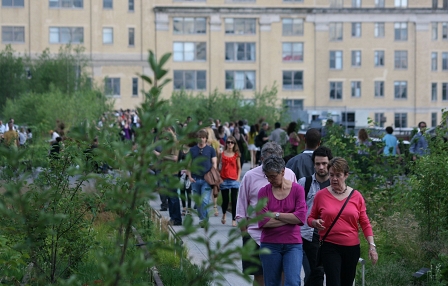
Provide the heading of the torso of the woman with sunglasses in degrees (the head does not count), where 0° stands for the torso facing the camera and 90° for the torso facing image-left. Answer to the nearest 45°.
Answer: approximately 0°

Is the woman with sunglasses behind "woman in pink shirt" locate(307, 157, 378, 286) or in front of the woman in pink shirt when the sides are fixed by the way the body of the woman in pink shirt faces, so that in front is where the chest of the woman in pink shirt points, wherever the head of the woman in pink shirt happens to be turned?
behind

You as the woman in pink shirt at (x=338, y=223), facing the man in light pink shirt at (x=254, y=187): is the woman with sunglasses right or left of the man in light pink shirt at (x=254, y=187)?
right

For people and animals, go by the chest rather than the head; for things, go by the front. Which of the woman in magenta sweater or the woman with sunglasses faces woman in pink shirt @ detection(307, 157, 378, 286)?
the woman with sunglasses

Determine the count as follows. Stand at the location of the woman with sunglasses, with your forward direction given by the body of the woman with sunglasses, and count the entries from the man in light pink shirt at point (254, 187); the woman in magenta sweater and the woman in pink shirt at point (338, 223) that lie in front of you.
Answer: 3

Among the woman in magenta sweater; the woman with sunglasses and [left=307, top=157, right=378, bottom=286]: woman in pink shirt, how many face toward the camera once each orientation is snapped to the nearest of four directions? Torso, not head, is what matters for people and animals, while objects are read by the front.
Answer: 3

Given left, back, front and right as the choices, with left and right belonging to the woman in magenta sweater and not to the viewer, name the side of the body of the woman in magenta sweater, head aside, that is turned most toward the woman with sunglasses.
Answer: back

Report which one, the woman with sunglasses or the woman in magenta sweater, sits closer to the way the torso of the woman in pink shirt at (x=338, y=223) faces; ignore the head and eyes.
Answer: the woman in magenta sweater

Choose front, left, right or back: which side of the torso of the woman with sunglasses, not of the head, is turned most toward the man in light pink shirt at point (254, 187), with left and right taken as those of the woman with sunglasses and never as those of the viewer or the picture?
front

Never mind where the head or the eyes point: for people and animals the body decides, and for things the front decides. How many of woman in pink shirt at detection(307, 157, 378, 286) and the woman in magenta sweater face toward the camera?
2

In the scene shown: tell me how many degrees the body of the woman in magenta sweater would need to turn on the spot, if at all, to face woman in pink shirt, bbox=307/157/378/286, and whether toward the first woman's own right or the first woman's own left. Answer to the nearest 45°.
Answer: approximately 90° to the first woman's own left
